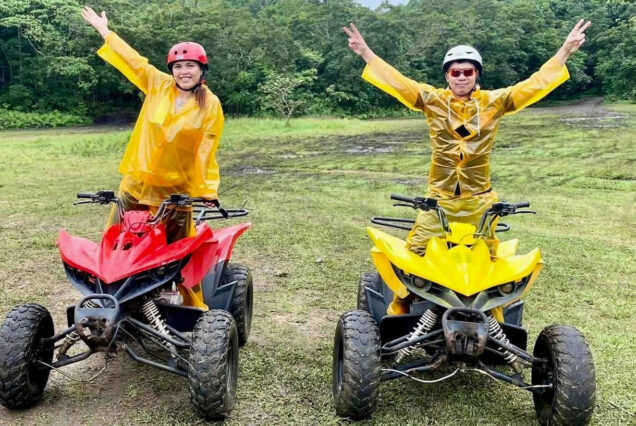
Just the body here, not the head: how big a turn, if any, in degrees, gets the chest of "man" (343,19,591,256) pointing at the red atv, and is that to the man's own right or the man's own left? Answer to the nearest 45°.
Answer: approximately 45° to the man's own right

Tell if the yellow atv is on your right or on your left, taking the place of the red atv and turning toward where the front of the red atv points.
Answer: on your left

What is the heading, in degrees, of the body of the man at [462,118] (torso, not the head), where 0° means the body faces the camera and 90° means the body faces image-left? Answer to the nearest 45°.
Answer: approximately 0°

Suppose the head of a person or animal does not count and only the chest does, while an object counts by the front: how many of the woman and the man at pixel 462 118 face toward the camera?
2

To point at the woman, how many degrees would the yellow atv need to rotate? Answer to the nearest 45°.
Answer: approximately 90° to its right
